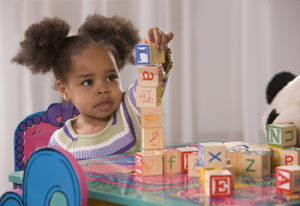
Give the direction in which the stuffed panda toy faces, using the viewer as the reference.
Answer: facing the viewer and to the left of the viewer

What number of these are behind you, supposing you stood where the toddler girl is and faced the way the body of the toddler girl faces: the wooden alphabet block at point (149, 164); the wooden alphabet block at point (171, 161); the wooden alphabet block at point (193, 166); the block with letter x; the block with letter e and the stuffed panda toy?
0

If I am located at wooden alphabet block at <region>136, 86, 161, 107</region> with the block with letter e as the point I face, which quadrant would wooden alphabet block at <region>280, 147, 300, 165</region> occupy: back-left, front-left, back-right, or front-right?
front-left

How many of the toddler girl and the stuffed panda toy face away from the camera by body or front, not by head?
0

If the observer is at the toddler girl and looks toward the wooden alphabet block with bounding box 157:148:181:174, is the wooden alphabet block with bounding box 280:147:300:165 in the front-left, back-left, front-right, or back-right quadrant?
front-left
